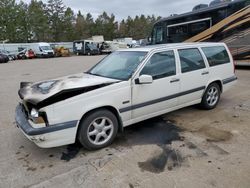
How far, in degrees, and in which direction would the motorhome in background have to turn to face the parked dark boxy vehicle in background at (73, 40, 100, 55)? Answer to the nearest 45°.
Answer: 0° — it already faces it

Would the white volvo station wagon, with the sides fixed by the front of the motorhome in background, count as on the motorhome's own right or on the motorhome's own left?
on the motorhome's own left

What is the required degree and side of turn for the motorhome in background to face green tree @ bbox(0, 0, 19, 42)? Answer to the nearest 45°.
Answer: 0° — it already faces it

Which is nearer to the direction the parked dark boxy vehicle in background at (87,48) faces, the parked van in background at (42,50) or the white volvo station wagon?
the white volvo station wagon

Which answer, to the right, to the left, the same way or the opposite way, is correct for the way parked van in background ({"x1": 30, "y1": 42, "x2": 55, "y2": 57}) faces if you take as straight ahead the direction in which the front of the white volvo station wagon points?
to the left

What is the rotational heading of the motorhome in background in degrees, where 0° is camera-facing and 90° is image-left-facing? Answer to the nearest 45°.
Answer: approximately 135°
